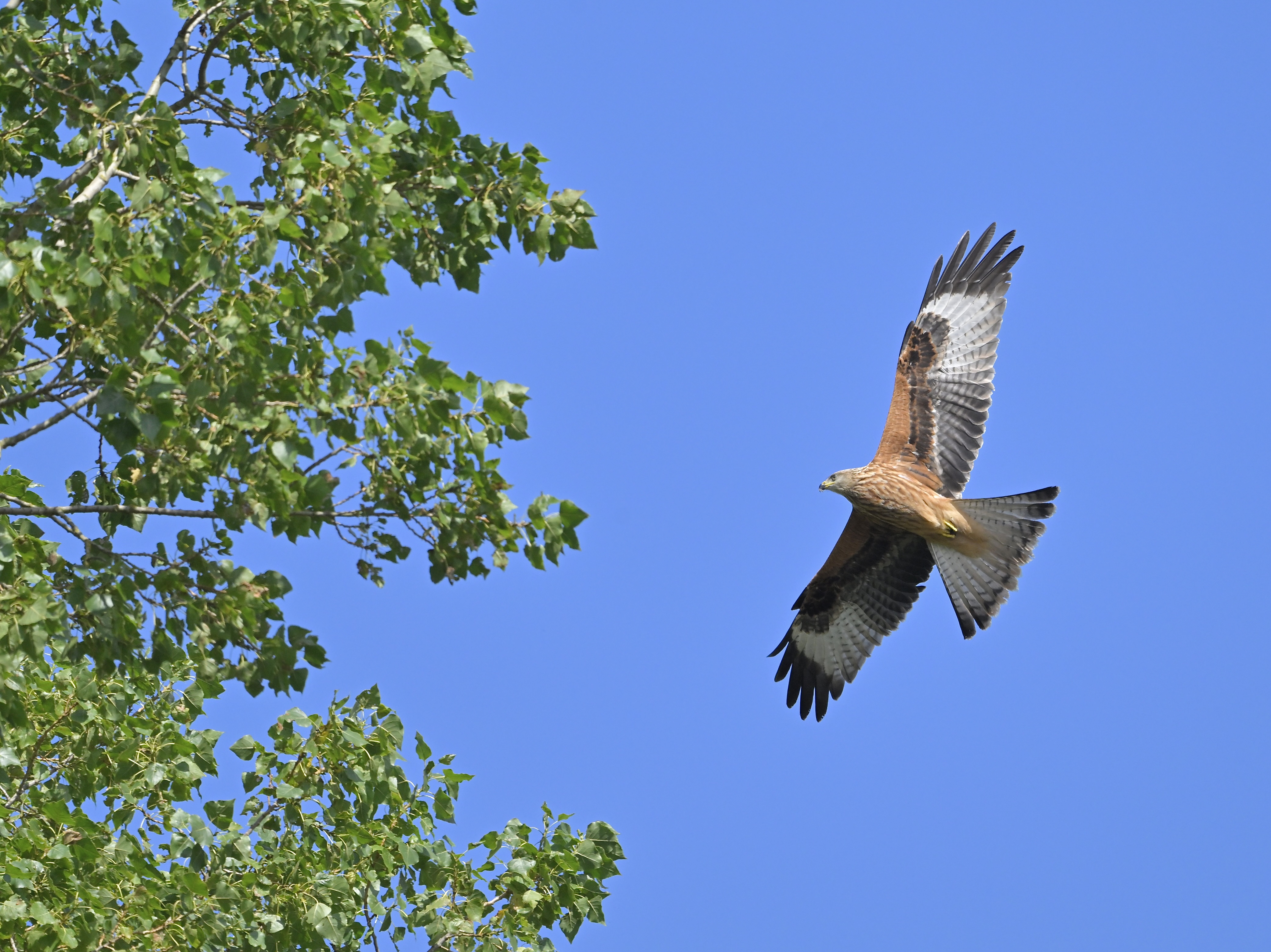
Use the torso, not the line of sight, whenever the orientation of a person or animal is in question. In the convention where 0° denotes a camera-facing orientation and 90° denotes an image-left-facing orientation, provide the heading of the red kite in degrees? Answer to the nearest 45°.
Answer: approximately 90°

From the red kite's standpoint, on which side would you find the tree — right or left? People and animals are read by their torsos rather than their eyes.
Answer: on its left
